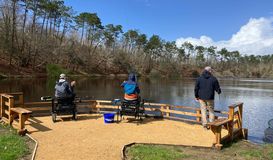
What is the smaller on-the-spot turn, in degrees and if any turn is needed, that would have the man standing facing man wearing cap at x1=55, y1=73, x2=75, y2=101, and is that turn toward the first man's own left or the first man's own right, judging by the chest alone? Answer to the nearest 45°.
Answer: approximately 90° to the first man's own left

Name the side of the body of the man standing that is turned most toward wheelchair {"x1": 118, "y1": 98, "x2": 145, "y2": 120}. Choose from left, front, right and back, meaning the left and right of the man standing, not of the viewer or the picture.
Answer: left

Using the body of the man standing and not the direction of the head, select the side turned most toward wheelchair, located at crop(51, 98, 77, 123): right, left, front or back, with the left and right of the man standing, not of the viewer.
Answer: left

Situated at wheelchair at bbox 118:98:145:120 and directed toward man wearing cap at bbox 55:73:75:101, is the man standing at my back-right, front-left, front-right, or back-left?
back-left

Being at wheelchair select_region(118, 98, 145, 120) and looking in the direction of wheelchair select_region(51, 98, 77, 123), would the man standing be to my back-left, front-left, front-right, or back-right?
back-left

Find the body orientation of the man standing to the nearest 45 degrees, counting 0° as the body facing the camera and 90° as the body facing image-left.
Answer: approximately 180°
